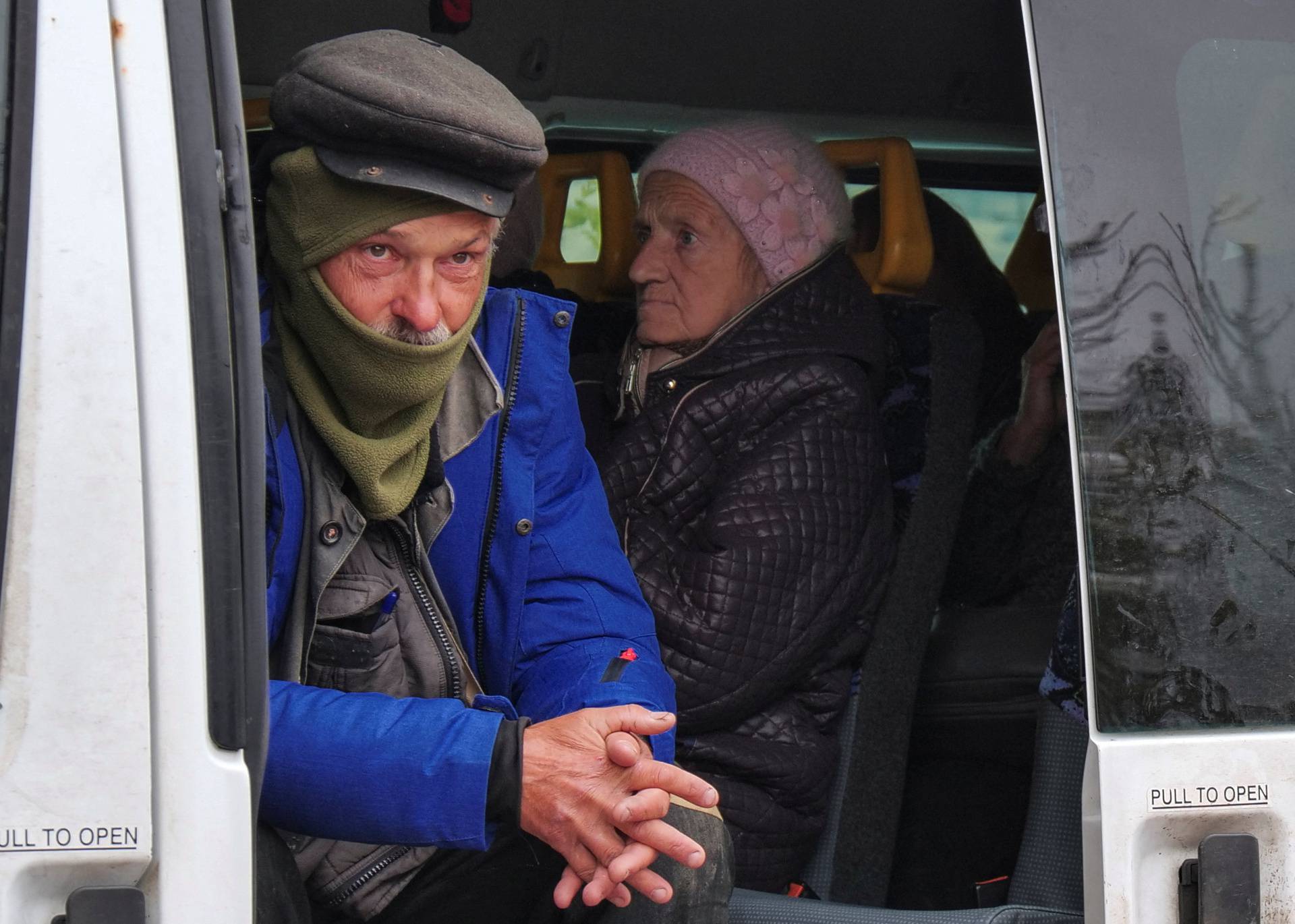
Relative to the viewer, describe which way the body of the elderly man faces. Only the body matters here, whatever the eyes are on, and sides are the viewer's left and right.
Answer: facing the viewer and to the right of the viewer

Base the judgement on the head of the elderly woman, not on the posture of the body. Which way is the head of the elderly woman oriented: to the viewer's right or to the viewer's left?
to the viewer's left

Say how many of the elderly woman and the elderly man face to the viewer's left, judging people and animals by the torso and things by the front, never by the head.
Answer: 1

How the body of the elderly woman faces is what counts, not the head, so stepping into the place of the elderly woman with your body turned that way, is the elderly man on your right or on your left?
on your left

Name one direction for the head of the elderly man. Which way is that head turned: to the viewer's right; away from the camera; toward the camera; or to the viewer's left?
toward the camera

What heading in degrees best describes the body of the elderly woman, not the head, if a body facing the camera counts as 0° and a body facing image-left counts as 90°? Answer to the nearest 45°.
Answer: approximately 90°

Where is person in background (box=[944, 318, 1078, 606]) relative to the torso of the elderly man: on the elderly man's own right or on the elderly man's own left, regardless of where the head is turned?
on the elderly man's own left
